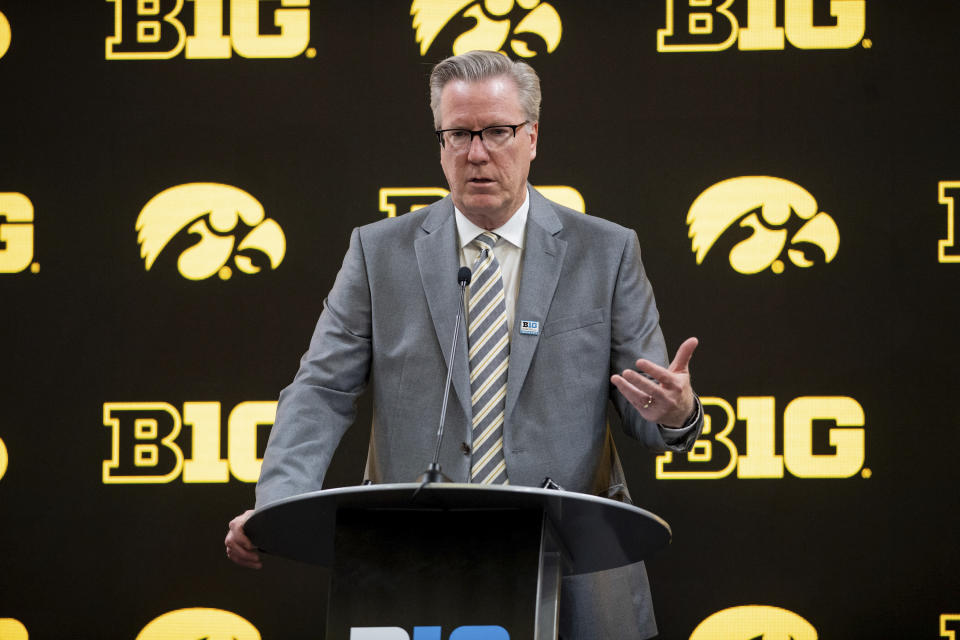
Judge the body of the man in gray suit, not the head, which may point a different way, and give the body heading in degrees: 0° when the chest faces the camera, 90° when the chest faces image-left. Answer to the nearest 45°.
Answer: approximately 0°

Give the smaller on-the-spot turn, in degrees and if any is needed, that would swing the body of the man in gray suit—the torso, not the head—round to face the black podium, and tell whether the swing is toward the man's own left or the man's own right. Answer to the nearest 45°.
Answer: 0° — they already face it

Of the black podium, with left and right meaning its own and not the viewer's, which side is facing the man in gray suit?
back

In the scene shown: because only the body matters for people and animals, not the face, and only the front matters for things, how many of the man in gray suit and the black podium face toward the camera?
2
